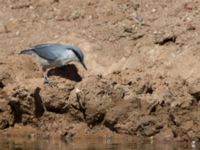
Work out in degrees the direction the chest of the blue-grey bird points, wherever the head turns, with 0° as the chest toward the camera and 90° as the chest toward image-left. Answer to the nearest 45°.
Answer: approximately 270°
